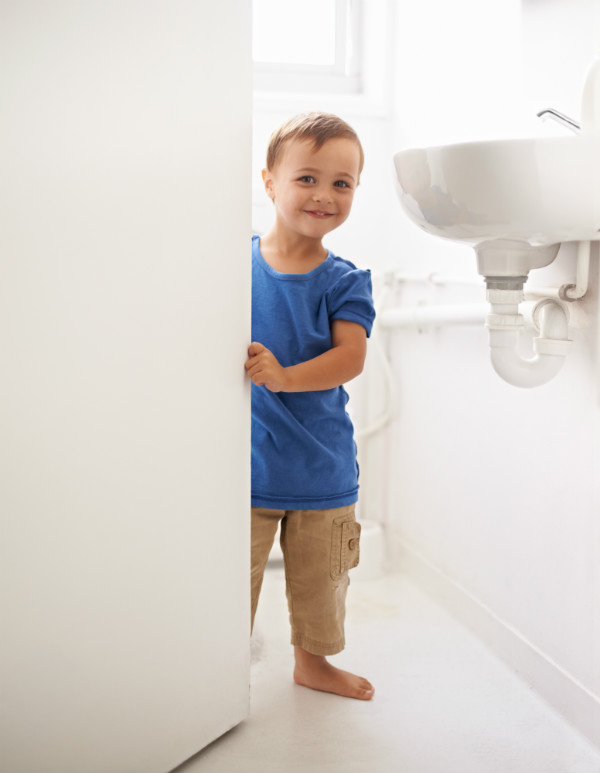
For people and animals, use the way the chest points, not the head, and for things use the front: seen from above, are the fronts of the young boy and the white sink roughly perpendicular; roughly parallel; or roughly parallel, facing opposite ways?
roughly perpendicular

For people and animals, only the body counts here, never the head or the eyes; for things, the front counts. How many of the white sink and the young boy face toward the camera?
1

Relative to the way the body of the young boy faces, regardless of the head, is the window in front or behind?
behind

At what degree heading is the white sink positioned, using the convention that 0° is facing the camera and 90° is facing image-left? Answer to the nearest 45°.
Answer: approximately 90°

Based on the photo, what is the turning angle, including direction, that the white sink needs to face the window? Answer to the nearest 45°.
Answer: approximately 45° to its right

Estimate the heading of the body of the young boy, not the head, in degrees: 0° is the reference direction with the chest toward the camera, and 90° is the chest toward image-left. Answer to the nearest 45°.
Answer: approximately 0°
